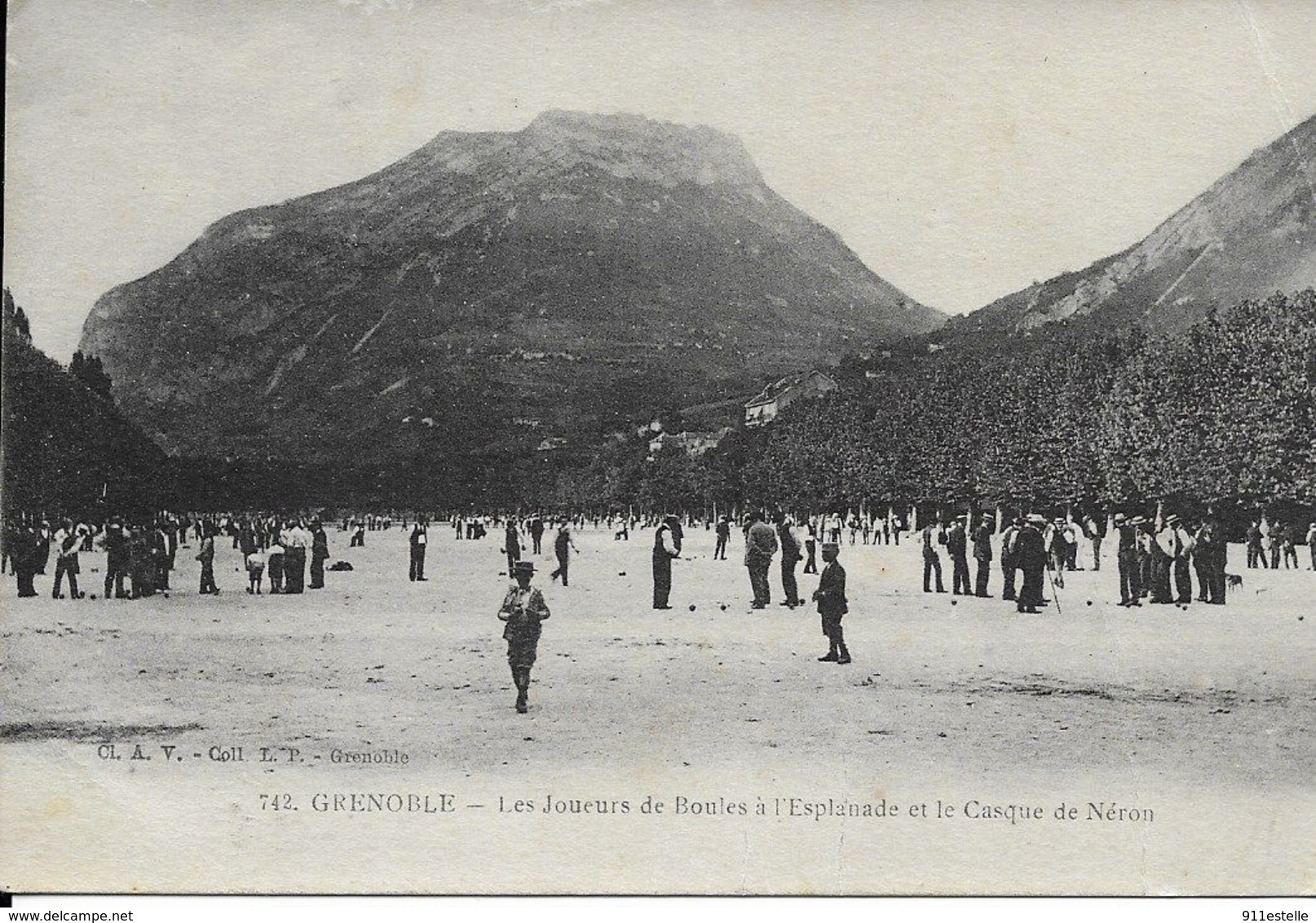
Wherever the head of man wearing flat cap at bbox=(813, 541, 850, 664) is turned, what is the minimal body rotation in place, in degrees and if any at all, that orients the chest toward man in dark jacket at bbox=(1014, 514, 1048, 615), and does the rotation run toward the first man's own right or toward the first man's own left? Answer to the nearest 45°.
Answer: approximately 135° to the first man's own right

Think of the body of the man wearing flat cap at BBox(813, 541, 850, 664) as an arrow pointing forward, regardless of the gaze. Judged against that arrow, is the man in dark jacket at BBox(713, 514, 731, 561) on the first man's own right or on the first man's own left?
on the first man's own right

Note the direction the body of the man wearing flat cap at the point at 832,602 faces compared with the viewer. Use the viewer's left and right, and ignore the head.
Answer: facing to the left of the viewer

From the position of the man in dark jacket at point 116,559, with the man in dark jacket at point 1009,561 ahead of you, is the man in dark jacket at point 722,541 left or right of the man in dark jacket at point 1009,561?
left

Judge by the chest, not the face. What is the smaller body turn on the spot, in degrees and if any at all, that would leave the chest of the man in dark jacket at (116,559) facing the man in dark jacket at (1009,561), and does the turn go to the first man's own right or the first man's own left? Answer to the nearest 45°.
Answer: approximately 90° to the first man's own left

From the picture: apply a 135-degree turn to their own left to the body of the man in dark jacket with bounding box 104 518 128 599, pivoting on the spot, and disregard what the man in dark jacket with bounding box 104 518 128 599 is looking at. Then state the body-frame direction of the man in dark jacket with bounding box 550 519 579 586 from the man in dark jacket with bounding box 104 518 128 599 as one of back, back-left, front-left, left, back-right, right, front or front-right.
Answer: front-right

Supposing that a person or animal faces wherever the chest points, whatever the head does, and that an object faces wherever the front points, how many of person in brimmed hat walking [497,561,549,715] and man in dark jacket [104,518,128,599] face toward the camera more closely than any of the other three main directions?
2

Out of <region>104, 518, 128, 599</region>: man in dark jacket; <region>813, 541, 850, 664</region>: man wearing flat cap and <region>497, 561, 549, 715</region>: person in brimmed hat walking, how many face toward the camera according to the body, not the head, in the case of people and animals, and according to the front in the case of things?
2

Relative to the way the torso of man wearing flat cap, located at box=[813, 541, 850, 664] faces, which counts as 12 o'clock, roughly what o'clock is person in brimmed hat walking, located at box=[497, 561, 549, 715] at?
person in brimmed hat walking, located at box=[497, 561, 549, 715] is roughly at 11 o'clock from man wearing flat cap, located at box=[813, 541, 850, 664].
